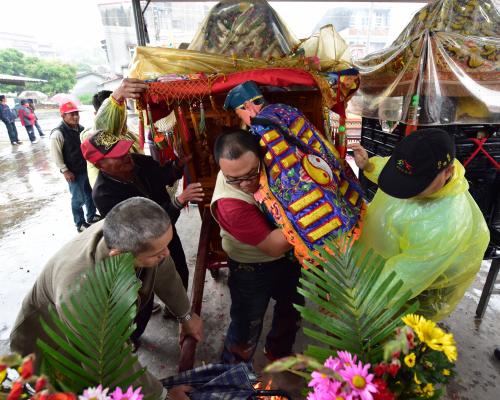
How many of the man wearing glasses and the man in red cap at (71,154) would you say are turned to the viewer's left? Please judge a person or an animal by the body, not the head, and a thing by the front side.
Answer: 0

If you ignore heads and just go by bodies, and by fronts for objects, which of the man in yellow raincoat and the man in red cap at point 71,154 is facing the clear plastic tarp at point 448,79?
the man in red cap

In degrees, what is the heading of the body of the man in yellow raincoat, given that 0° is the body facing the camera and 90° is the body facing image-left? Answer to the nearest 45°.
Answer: approximately 45°

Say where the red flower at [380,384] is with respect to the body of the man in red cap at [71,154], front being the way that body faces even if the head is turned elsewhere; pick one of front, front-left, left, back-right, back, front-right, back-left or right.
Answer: front-right

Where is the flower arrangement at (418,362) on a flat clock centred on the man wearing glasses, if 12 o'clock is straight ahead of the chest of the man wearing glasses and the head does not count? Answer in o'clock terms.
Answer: The flower arrangement is roughly at 1 o'clock from the man wearing glasses.

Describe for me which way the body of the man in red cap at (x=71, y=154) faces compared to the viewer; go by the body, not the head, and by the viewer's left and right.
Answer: facing the viewer and to the right of the viewer

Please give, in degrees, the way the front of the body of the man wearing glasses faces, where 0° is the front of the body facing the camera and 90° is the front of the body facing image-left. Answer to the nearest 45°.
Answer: approximately 315°

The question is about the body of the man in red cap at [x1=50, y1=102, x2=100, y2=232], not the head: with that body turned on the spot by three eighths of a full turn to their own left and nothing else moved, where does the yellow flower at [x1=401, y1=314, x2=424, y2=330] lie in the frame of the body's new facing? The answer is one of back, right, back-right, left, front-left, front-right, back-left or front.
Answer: back

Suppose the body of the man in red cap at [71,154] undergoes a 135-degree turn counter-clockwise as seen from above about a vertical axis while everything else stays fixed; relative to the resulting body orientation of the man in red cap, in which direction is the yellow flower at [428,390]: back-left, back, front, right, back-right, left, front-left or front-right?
back

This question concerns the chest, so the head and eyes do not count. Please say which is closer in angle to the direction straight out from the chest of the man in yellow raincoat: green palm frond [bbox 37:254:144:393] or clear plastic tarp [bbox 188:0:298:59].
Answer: the green palm frond

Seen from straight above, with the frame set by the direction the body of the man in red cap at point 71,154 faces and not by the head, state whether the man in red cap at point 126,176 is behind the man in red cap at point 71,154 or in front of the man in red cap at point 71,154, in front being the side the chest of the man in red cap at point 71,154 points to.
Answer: in front

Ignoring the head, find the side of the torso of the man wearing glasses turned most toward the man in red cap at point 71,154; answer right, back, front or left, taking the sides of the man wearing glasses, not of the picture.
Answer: back

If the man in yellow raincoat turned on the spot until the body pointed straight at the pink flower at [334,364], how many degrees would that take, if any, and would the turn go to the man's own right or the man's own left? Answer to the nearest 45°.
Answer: approximately 45° to the man's own left

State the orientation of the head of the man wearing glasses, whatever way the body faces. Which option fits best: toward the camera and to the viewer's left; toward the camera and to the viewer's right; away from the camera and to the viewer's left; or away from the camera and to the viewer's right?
toward the camera and to the viewer's right
